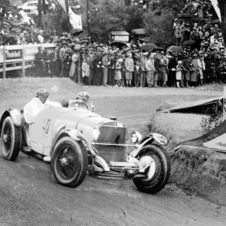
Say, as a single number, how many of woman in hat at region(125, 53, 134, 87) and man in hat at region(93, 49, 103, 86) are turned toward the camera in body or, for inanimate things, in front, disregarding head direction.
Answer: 2

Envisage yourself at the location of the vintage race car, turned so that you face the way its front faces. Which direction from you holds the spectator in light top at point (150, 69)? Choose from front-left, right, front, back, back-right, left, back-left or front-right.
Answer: back-left

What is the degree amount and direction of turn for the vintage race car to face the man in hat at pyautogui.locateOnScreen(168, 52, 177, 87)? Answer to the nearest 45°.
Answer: approximately 135° to its left

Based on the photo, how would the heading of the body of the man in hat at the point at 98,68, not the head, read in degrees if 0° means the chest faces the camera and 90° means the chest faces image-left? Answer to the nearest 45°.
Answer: approximately 0°

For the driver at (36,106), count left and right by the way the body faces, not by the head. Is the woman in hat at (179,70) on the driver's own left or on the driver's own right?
on the driver's own left

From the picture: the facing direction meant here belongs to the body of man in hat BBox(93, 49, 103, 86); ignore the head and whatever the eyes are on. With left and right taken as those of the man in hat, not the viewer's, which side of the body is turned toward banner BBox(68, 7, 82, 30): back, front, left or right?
back

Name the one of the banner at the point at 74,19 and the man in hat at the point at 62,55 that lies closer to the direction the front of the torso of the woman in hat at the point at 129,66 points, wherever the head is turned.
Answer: the man in hat

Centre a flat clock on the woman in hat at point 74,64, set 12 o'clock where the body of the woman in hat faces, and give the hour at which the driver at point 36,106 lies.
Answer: The driver is roughly at 12 o'clock from the woman in hat.

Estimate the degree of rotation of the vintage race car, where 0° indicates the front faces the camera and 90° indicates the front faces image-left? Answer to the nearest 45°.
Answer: approximately 315°

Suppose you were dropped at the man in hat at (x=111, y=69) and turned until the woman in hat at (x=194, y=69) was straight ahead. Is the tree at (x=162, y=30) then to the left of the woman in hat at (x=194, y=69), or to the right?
left
